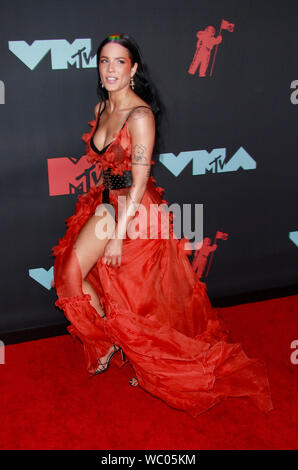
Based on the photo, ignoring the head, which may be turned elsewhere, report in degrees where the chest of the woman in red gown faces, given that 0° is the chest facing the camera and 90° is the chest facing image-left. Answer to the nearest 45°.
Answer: approximately 45°
